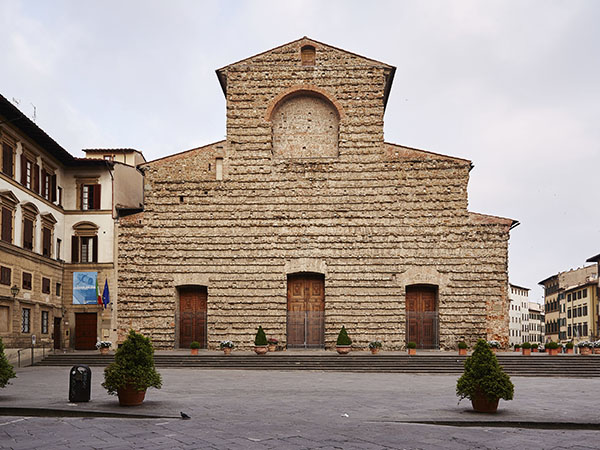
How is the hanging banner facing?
toward the camera

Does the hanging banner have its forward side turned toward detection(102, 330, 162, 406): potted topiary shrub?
yes

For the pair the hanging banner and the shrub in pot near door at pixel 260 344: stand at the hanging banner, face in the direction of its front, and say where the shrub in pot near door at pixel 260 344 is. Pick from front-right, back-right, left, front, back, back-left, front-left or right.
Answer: front-left

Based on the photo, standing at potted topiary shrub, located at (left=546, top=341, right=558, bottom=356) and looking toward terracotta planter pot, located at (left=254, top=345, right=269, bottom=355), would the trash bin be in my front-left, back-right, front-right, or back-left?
front-left

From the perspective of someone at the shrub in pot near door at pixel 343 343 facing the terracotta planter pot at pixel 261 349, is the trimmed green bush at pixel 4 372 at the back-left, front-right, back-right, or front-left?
front-left

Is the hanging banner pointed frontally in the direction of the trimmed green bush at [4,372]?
yes

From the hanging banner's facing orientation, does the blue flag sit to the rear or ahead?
ahead

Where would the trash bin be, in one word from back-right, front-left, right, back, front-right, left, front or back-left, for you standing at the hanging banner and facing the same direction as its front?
front

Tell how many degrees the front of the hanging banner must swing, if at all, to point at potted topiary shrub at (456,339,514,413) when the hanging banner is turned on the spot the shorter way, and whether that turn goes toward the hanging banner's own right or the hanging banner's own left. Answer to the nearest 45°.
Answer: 0° — it already faces it

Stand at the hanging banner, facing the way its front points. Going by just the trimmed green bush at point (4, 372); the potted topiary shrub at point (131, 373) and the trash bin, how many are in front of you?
3

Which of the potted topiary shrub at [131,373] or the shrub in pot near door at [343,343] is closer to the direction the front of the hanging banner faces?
the potted topiary shrub

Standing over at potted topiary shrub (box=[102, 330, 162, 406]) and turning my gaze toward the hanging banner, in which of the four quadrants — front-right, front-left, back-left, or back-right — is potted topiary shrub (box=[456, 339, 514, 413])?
back-right
